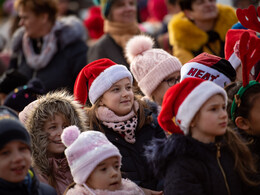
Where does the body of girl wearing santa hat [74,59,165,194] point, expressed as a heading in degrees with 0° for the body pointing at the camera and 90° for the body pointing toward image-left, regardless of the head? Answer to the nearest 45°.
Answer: approximately 315°

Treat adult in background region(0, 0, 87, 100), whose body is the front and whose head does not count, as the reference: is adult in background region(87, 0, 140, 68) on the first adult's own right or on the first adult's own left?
on the first adult's own left

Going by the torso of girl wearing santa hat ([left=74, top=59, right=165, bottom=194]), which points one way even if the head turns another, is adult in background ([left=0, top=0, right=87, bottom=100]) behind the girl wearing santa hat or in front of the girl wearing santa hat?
behind

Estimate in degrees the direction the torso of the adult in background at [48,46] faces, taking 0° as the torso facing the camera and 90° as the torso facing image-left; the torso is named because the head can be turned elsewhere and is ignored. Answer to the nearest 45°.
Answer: approximately 45°

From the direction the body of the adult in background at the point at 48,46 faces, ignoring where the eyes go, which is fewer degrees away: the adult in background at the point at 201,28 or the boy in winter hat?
the boy in winter hat

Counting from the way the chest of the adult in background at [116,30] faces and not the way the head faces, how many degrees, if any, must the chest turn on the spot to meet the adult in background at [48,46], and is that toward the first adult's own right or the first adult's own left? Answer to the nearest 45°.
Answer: approximately 135° to the first adult's own right
